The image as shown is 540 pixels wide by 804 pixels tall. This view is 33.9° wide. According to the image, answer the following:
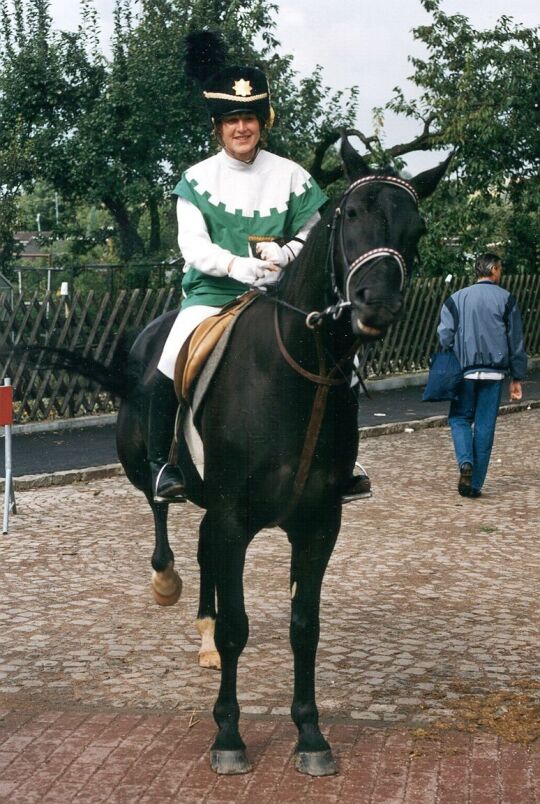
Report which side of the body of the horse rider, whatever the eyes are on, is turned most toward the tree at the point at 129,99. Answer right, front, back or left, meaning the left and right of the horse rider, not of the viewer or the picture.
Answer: back

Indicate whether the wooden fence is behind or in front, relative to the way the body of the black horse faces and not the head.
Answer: behind

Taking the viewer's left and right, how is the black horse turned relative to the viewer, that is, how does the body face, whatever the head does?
facing the viewer and to the right of the viewer

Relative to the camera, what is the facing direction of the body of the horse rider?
toward the camera

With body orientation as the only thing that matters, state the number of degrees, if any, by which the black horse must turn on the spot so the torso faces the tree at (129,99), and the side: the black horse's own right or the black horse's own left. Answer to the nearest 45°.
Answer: approximately 135° to the black horse's own left

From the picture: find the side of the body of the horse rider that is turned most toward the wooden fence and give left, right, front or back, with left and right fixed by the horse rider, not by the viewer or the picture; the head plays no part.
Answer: back
